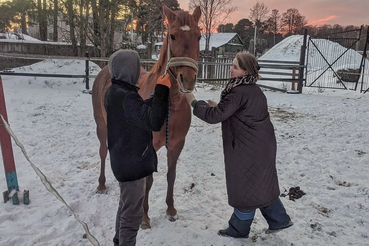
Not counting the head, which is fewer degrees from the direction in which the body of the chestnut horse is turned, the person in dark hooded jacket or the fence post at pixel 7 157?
the person in dark hooded jacket

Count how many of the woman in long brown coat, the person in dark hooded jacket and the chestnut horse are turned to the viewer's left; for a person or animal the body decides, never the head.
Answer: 1

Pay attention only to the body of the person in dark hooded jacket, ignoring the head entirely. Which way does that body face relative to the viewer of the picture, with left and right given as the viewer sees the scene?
facing away from the viewer and to the right of the viewer

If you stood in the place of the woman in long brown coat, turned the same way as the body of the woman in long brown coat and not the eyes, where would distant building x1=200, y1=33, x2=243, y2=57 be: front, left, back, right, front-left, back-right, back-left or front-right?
right

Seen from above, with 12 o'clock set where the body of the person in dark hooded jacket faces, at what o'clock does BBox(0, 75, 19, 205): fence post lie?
The fence post is roughly at 9 o'clock from the person in dark hooded jacket.

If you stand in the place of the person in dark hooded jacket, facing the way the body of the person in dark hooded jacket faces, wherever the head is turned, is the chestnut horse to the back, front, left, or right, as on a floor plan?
front

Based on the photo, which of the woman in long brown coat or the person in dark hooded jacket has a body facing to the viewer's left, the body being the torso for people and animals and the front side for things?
the woman in long brown coat

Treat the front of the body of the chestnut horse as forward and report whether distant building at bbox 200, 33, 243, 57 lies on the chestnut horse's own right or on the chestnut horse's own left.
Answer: on the chestnut horse's own left

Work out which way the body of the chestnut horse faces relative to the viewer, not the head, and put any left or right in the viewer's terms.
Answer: facing the viewer and to the right of the viewer

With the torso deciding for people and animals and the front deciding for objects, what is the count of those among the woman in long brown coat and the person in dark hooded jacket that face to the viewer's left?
1

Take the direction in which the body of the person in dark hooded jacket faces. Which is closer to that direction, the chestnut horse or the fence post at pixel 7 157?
the chestnut horse

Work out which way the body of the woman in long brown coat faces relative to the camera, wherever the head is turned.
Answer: to the viewer's left

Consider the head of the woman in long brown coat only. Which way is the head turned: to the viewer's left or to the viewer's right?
to the viewer's left
